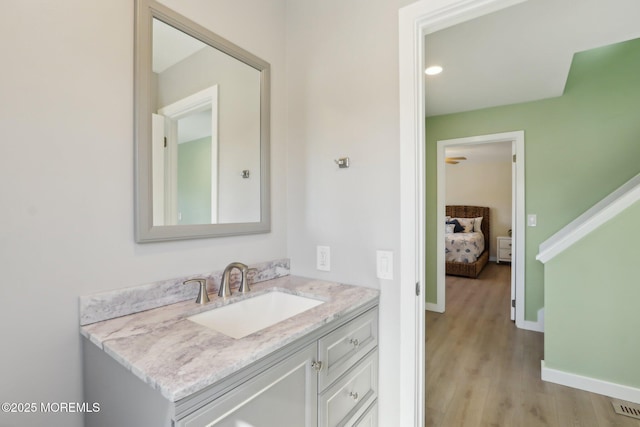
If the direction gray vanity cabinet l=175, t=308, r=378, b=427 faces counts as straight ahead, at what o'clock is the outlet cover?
The outlet cover is roughly at 8 o'clock from the gray vanity cabinet.

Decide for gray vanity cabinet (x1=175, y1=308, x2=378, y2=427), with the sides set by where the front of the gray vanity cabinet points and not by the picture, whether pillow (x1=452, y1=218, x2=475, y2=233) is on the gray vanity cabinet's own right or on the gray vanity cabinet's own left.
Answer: on the gray vanity cabinet's own left

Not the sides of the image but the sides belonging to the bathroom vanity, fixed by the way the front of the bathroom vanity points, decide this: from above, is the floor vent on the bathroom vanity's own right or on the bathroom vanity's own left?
on the bathroom vanity's own left

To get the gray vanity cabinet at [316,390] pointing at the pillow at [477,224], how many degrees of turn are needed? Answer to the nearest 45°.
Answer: approximately 90° to its left

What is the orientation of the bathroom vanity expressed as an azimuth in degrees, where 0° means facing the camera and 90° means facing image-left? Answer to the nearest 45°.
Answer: approximately 315°

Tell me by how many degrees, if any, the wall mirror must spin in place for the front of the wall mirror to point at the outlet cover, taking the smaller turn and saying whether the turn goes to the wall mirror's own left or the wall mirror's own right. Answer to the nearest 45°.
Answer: approximately 45° to the wall mirror's own left

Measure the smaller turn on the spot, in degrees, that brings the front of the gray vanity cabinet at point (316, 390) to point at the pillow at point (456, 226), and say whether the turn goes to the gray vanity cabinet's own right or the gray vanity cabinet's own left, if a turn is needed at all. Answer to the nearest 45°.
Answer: approximately 90° to the gray vanity cabinet's own left
